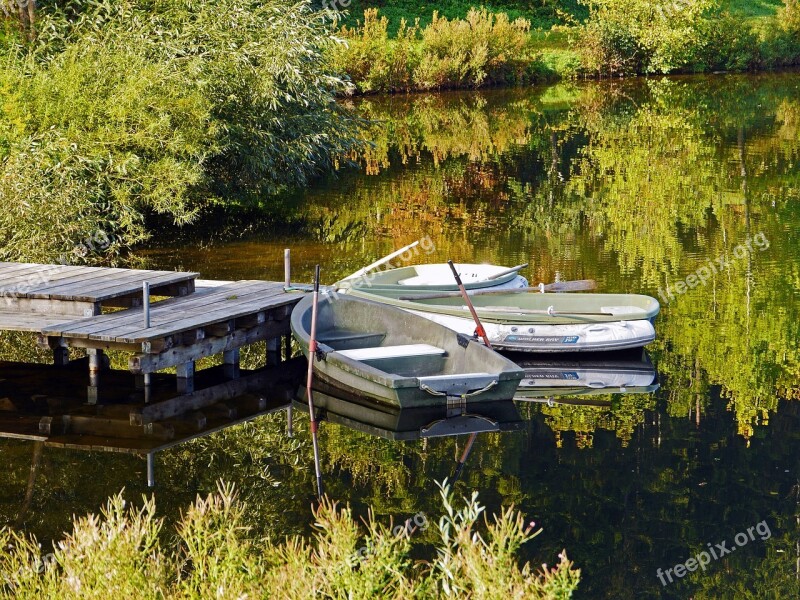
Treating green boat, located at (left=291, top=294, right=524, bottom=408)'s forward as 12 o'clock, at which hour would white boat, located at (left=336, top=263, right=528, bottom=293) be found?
The white boat is roughly at 2 o'clock from the green boat.

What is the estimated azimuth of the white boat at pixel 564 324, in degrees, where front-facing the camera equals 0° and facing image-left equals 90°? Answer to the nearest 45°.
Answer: approximately 90°

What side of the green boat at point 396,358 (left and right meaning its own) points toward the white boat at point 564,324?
right

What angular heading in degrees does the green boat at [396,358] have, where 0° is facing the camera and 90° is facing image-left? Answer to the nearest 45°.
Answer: approximately 135°

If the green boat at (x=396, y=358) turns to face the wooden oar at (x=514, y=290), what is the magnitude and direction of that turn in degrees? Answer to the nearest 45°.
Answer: approximately 90° to its right

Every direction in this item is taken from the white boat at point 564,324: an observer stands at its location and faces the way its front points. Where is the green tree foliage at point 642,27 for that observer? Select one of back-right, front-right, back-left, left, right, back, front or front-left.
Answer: right

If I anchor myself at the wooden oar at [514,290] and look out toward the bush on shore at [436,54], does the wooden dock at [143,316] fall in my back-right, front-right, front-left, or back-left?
back-left
